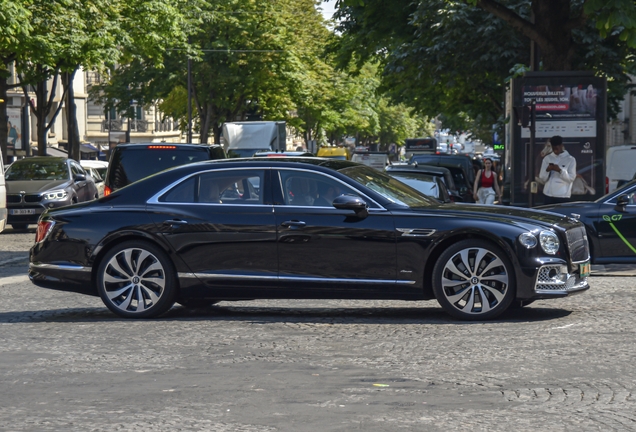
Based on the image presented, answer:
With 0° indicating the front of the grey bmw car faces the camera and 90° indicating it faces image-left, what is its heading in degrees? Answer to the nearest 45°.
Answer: approximately 45°

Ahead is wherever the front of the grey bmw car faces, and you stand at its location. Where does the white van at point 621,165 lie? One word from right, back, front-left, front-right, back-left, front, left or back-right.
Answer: back-left

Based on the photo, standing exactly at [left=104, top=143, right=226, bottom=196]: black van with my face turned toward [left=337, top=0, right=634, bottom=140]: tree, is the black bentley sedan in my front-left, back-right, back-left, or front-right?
back-right

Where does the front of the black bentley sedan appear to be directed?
to the viewer's right

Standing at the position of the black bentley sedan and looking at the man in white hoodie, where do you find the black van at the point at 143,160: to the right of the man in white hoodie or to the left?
left

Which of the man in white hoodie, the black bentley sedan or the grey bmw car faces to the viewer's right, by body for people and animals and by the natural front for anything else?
the black bentley sedan

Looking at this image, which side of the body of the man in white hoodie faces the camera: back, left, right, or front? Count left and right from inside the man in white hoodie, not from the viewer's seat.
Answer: front

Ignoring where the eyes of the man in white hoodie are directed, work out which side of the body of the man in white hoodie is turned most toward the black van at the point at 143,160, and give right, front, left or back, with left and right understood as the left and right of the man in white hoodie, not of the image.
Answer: right

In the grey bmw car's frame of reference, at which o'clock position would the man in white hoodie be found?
The man in white hoodie is roughly at 9 o'clock from the grey bmw car.

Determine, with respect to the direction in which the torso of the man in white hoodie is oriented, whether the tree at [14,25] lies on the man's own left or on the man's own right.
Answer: on the man's own right

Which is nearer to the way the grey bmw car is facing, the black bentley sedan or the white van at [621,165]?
the black bentley sedan

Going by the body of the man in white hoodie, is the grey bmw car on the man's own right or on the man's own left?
on the man's own right

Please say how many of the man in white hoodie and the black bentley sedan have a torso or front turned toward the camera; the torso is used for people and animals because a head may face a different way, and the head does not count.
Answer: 1

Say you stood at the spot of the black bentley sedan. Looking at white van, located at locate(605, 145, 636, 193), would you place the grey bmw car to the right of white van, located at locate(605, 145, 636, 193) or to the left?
left
